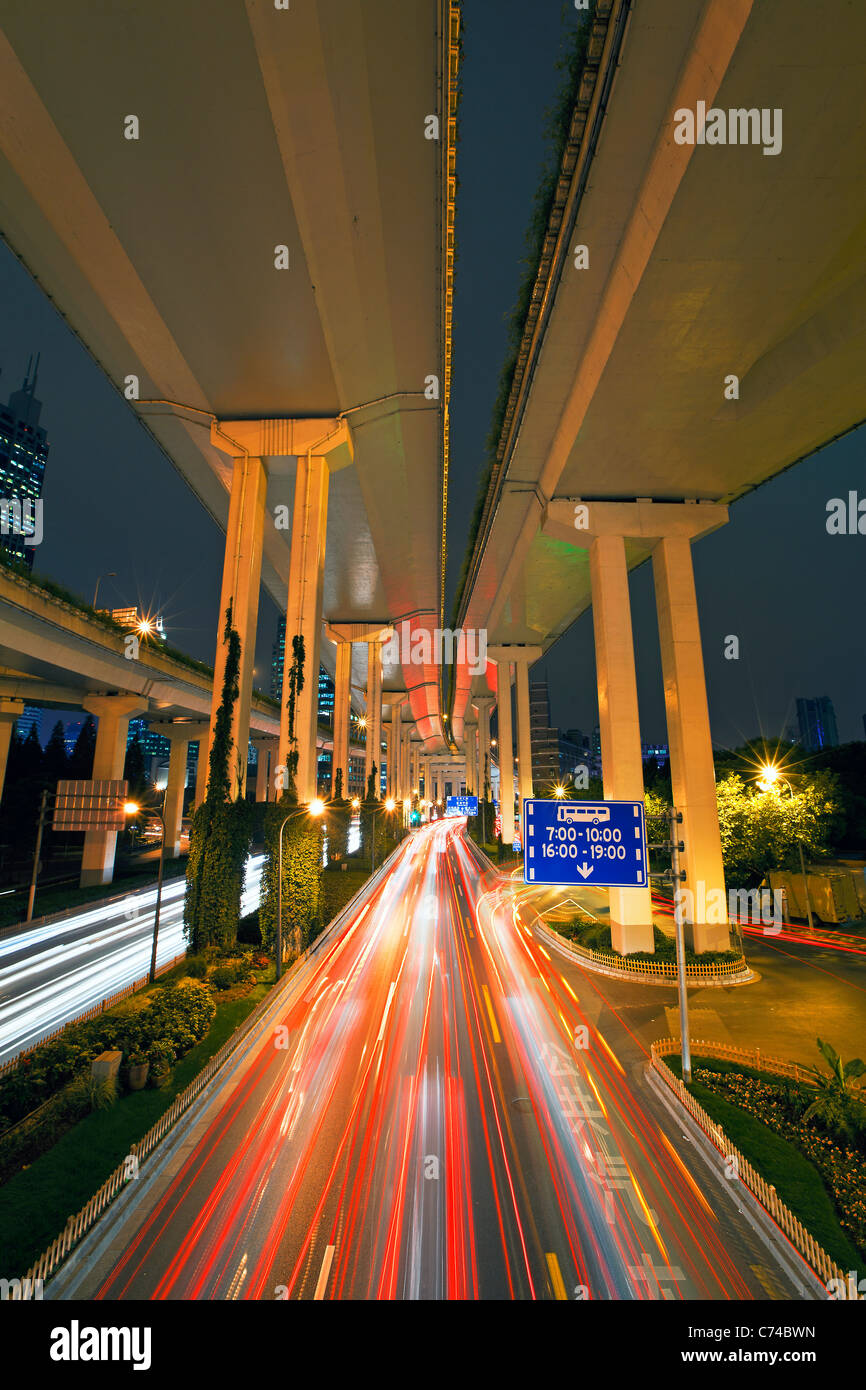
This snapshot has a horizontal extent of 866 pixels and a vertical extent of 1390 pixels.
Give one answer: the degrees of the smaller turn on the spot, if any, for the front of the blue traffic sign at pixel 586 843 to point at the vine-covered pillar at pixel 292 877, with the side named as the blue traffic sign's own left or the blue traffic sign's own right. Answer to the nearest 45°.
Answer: approximately 135° to the blue traffic sign's own right

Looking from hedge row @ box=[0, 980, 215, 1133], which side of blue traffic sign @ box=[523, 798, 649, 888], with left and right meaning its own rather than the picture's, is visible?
right

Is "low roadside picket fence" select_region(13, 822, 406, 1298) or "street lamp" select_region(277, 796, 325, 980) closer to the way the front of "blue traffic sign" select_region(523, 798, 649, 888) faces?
the low roadside picket fence

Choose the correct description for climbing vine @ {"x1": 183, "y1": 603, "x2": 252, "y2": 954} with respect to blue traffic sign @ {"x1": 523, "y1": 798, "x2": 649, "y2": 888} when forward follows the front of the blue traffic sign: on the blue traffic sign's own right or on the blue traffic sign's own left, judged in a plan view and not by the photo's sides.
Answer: on the blue traffic sign's own right

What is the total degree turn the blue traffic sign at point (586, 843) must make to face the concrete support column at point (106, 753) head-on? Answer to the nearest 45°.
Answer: approximately 135° to its right

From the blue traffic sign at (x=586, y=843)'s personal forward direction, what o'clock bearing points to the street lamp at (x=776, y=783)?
The street lamp is roughly at 7 o'clock from the blue traffic sign.

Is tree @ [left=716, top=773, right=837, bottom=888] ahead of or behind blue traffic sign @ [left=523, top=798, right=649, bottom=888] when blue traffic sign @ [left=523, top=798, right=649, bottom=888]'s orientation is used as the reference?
behind

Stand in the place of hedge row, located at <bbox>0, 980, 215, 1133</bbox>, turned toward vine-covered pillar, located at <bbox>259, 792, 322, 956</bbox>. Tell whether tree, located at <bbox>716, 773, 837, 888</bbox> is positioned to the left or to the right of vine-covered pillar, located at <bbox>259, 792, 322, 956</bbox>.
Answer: right

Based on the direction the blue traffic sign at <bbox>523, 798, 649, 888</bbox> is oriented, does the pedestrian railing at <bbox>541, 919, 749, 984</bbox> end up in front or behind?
behind

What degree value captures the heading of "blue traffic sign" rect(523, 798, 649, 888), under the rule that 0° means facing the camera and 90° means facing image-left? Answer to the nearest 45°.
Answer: approximately 0°

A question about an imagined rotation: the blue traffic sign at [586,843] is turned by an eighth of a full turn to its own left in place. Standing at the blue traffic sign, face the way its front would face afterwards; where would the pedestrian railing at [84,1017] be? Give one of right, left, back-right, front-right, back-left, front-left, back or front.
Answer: back-right
